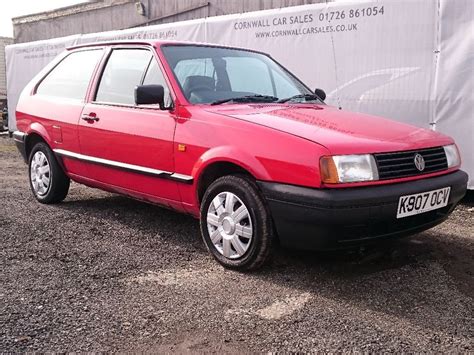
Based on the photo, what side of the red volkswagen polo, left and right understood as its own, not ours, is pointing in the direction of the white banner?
left

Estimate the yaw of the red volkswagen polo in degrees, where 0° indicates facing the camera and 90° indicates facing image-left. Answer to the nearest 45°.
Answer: approximately 315°
